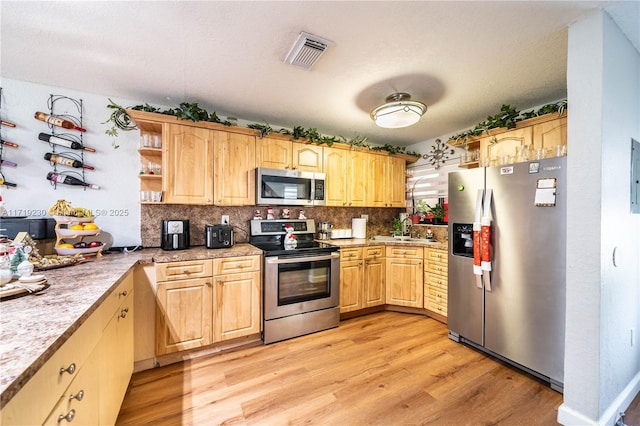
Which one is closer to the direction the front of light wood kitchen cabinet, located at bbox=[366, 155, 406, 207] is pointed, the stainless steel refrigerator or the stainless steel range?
the stainless steel refrigerator

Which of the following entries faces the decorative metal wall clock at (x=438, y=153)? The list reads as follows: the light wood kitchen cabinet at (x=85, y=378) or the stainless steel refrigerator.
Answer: the light wood kitchen cabinet

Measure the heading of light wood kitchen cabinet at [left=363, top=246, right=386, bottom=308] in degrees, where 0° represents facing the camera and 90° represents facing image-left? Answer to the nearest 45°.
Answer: approximately 315°

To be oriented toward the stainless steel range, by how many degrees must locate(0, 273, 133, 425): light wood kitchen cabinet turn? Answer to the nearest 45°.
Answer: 0° — it already faces it

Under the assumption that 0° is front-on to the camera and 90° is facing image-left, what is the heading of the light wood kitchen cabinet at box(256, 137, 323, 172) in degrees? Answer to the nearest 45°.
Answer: approximately 315°

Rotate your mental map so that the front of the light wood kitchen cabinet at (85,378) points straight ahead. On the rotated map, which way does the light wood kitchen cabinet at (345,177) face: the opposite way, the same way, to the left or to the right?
to the right

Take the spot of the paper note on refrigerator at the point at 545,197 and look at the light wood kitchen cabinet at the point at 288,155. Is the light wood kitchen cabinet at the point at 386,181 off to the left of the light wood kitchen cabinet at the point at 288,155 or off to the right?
right

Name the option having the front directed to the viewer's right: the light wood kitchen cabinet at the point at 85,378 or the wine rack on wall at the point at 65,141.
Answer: the light wood kitchen cabinet

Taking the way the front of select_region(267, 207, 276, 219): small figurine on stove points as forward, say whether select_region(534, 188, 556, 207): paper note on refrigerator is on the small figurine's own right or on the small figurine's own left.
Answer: on the small figurine's own left

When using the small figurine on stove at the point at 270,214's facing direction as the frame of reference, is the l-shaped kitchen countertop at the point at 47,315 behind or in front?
in front
